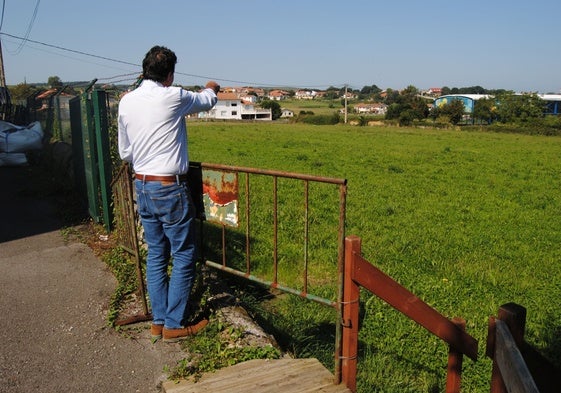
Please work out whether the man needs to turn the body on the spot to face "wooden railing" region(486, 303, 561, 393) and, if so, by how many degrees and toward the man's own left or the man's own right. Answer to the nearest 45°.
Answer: approximately 90° to the man's own right

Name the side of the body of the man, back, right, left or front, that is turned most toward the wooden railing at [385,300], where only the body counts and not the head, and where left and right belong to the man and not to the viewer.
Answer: right

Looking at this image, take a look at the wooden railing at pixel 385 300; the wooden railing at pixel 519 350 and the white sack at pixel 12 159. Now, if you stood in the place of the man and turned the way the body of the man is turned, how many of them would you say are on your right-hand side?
2

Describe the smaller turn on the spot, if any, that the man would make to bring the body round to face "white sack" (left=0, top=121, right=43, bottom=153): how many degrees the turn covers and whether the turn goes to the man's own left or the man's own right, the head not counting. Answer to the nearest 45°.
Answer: approximately 45° to the man's own left

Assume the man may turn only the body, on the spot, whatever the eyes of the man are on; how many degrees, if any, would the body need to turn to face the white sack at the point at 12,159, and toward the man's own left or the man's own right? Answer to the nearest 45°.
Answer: approximately 45° to the man's own left

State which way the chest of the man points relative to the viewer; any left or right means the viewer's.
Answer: facing away from the viewer and to the right of the viewer

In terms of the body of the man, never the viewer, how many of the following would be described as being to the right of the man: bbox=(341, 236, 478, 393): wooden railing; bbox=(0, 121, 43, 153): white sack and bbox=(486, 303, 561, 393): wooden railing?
2
